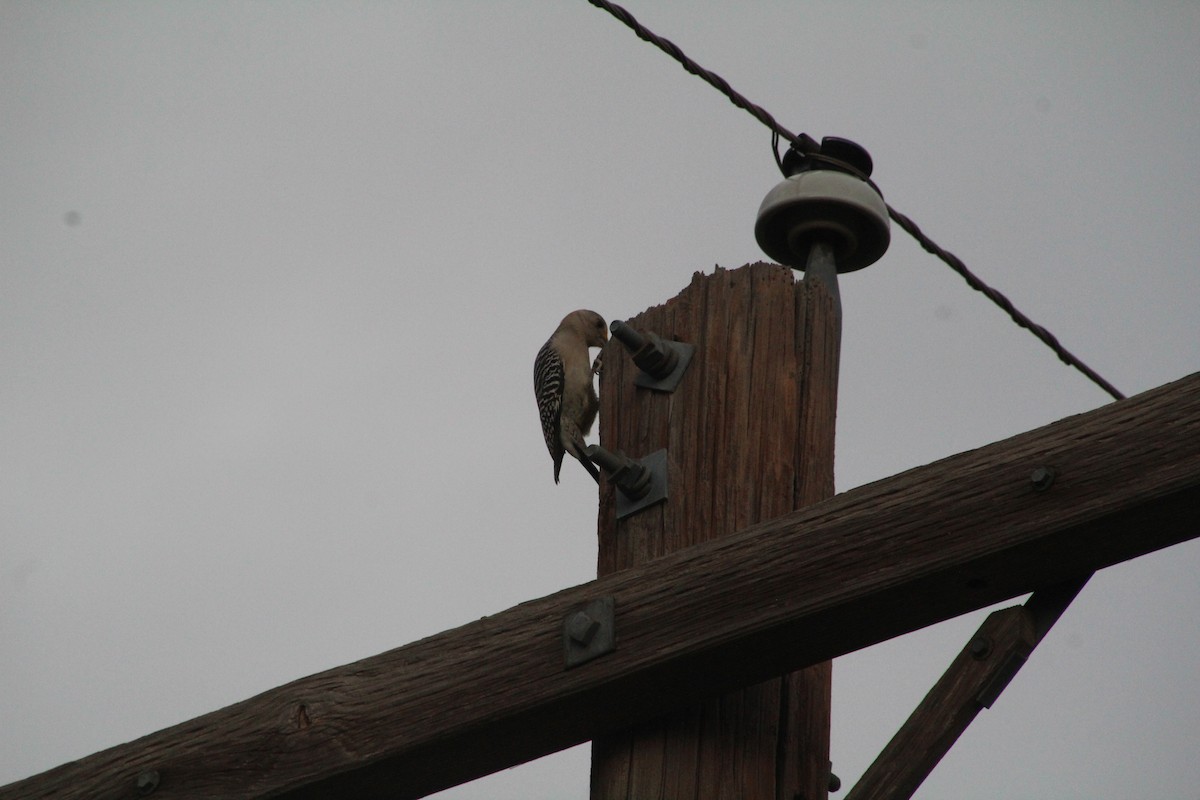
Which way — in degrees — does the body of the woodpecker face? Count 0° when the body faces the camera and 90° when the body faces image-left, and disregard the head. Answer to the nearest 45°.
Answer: approximately 270°

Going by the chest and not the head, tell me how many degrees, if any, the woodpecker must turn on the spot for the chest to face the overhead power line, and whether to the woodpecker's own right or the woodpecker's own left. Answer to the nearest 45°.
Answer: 0° — it already faces it
